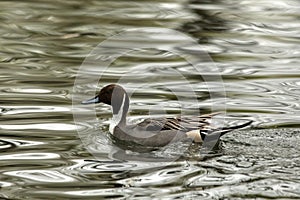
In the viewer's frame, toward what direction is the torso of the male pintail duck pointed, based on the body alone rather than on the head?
to the viewer's left
